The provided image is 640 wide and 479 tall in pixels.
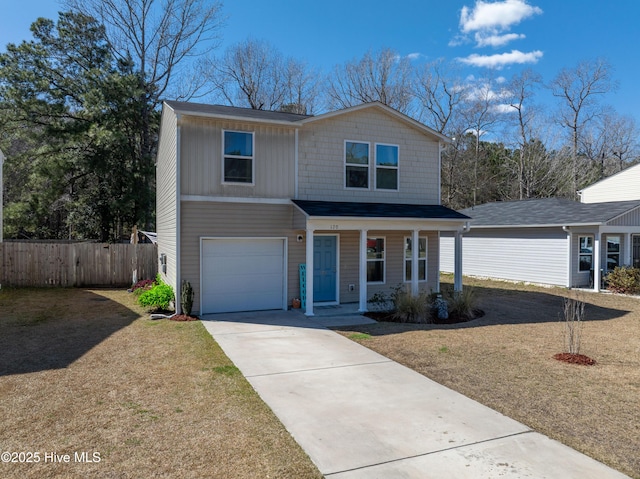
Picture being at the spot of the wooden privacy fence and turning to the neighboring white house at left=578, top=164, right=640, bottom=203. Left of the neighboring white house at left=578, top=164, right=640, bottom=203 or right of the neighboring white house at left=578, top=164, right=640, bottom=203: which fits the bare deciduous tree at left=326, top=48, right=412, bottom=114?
left

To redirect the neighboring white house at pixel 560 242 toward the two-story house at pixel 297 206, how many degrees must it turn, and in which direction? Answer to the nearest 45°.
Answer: approximately 90° to its right

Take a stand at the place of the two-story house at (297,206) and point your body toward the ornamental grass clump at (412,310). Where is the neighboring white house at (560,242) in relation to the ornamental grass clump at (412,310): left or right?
left

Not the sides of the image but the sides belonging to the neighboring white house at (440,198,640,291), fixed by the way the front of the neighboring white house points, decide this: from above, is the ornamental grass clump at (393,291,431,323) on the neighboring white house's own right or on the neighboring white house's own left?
on the neighboring white house's own right

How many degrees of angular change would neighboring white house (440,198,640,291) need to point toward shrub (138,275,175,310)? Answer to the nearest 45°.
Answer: approximately 90° to its right

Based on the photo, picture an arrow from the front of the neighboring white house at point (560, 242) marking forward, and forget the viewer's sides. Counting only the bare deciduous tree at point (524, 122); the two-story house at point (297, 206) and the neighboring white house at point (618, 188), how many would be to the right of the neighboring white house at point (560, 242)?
1

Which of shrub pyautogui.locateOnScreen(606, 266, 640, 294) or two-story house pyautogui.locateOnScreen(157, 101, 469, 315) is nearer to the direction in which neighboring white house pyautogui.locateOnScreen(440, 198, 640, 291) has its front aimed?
the shrub

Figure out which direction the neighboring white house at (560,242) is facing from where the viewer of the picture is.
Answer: facing the viewer and to the right of the viewer

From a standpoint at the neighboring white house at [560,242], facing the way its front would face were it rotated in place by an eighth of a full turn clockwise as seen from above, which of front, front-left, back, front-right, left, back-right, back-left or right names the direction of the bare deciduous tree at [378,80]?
back-right

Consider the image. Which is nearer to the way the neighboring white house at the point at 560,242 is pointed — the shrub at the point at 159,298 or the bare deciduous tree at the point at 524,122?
the shrub

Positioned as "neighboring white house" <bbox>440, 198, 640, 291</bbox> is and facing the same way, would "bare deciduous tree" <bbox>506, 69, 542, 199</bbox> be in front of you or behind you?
behind

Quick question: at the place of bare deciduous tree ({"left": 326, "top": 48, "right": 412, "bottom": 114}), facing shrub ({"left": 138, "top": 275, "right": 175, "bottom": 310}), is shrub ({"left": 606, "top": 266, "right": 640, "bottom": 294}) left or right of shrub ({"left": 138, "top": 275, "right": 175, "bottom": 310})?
left

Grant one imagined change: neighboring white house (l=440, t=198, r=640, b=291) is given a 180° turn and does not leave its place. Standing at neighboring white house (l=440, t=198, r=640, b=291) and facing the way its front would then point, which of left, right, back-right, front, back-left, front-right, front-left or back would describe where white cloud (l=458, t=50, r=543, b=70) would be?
front-right
